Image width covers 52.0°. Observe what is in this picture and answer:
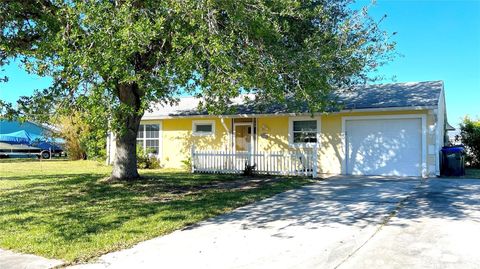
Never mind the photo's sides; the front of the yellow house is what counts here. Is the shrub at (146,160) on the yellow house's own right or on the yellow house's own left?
on the yellow house's own right

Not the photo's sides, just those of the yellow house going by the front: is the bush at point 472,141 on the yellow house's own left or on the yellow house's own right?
on the yellow house's own left

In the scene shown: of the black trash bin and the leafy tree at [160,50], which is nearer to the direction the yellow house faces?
the leafy tree

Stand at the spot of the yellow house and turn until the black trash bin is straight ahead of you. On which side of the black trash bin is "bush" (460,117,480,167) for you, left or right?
left

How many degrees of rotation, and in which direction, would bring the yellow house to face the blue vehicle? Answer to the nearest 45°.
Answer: approximately 135° to its right

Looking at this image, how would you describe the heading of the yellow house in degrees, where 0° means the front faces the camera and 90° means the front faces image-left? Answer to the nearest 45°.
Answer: approximately 0°

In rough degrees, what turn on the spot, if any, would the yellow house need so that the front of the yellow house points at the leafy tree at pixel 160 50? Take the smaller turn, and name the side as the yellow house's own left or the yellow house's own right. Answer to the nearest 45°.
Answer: approximately 45° to the yellow house's own right

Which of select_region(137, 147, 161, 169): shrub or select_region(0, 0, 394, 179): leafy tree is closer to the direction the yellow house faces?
the leafy tree

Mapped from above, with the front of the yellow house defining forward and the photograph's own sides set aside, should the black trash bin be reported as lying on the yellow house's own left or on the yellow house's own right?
on the yellow house's own left
